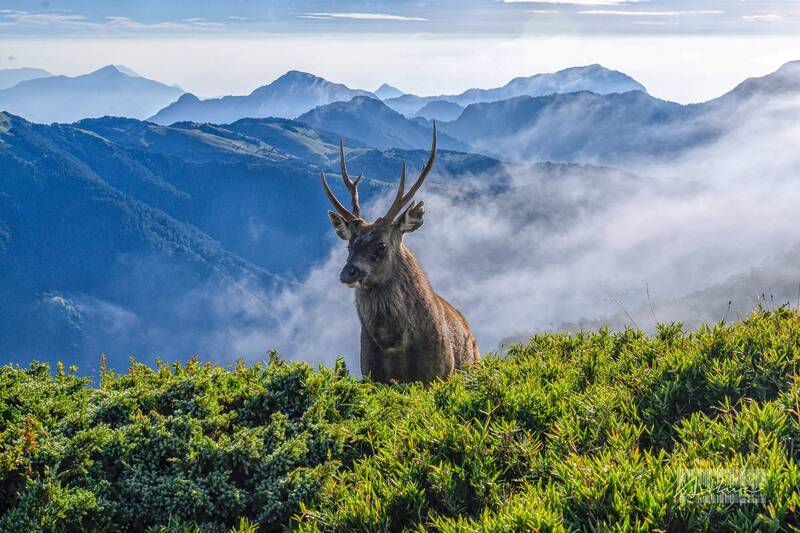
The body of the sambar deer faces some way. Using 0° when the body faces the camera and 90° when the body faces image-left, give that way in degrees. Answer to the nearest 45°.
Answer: approximately 45°
